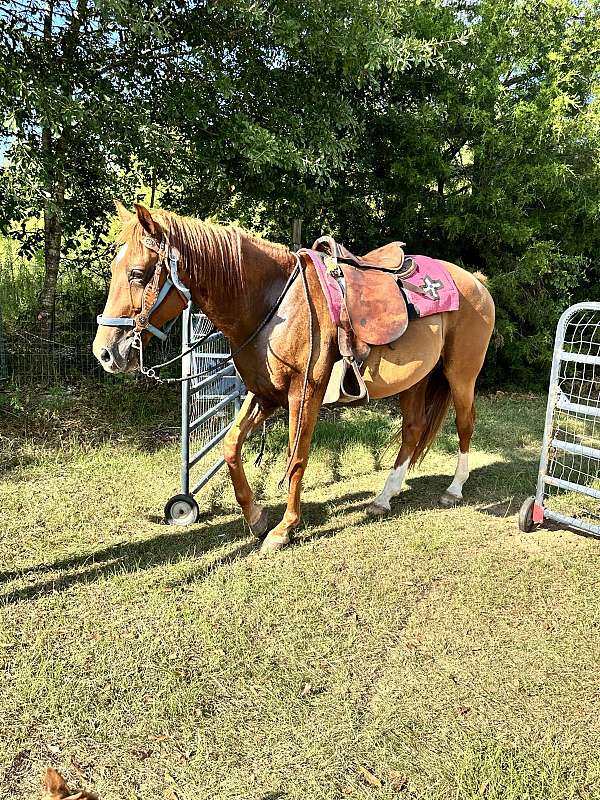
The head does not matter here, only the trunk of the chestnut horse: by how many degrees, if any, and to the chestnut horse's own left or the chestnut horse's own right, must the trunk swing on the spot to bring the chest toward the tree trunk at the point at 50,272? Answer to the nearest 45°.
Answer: approximately 90° to the chestnut horse's own right

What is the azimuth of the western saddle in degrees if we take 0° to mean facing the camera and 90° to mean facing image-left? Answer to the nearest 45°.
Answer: approximately 90°

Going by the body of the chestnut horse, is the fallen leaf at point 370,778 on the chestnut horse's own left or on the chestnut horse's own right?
on the chestnut horse's own left

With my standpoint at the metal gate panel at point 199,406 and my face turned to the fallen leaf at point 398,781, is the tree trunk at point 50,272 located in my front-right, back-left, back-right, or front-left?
back-right

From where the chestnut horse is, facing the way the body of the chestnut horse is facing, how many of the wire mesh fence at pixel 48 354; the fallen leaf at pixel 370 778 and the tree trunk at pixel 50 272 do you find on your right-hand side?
2

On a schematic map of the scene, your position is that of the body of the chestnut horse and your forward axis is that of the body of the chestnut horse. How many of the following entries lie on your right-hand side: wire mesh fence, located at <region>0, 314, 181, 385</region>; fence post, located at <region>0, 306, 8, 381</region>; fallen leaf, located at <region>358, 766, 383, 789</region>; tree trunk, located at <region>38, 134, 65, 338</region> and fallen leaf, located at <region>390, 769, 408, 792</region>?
3
